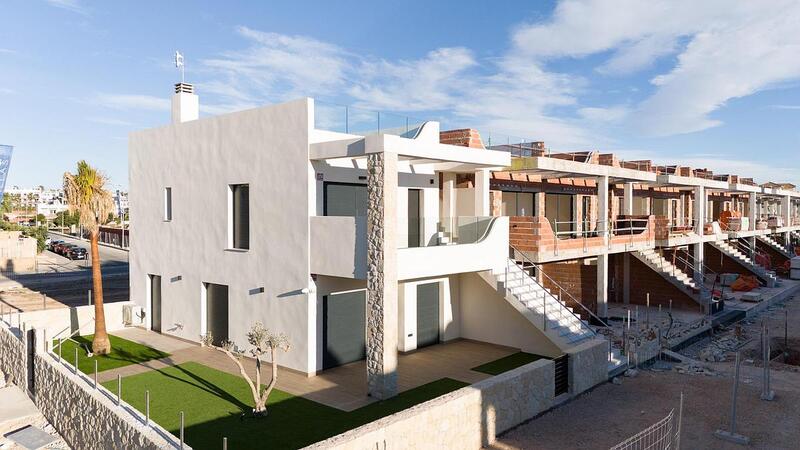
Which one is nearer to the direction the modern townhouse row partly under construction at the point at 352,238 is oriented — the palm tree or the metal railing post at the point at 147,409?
the metal railing post

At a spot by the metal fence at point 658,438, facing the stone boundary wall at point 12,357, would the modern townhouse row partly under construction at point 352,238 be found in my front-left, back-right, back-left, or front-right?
front-right

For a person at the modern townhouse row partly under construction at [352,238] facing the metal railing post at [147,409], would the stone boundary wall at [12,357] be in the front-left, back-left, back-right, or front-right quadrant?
front-right

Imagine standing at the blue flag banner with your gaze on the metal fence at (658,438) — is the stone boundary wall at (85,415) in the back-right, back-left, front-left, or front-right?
front-right

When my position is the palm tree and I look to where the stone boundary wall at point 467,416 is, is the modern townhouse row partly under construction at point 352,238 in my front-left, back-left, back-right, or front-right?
front-left

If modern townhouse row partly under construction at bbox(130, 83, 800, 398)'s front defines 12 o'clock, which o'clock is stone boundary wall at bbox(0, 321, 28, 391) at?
The stone boundary wall is roughly at 4 o'clock from the modern townhouse row partly under construction.

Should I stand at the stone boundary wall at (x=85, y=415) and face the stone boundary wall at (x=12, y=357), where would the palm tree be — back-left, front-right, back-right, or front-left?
front-right

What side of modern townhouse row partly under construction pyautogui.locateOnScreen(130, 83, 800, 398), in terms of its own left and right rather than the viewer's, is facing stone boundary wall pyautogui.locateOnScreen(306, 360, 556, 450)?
front

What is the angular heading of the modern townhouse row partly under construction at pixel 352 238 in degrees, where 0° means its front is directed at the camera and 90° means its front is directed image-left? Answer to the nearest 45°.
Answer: approximately 315°

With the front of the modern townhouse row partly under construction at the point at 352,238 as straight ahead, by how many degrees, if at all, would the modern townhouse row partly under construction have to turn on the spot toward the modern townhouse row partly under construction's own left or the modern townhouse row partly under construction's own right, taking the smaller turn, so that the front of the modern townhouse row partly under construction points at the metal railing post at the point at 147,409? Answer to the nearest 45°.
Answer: approximately 45° to the modern townhouse row partly under construction's own right

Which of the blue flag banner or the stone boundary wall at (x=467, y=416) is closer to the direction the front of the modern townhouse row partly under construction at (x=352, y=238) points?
the stone boundary wall

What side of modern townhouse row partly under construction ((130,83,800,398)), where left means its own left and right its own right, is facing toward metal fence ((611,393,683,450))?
front
